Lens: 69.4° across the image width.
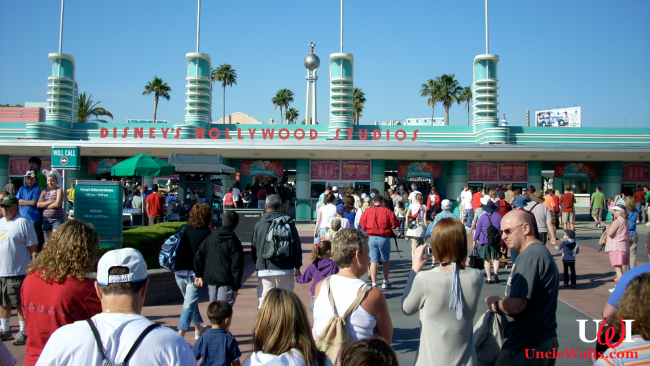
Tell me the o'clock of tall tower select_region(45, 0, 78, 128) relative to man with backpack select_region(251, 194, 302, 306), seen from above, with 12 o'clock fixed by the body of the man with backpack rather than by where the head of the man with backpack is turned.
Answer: The tall tower is roughly at 11 o'clock from the man with backpack.

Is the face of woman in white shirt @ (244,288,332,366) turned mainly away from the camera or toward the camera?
away from the camera

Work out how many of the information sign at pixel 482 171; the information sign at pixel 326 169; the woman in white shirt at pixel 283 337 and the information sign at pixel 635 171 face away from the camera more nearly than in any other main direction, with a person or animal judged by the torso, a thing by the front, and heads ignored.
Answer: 1

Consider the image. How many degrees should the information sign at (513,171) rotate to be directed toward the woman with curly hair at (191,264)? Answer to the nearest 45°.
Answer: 0° — it already faces them

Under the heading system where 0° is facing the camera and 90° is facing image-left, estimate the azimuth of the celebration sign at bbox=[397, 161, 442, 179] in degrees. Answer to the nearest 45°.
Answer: approximately 0°

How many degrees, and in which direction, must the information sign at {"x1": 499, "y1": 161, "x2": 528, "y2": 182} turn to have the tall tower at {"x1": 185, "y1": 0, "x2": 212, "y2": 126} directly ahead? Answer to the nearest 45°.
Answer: approximately 90° to its right

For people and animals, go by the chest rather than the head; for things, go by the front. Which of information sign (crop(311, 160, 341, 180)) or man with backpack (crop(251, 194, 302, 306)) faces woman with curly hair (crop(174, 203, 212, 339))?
the information sign

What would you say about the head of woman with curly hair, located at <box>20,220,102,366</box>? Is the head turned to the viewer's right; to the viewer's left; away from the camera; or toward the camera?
away from the camera

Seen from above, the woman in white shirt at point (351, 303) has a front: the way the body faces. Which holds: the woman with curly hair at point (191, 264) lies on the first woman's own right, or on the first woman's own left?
on the first woman's own left

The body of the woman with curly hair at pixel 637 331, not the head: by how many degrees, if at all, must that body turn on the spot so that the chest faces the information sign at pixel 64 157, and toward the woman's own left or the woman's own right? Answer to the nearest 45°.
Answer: approximately 90° to the woman's own left

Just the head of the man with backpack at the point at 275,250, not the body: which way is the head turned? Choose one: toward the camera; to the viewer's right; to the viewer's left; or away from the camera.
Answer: away from the camera

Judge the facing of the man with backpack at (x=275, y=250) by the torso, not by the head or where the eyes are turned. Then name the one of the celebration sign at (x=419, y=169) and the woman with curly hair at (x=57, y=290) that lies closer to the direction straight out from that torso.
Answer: the celebration sign

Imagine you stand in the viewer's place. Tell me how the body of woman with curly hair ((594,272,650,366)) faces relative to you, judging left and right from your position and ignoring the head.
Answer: facing away from the viewer

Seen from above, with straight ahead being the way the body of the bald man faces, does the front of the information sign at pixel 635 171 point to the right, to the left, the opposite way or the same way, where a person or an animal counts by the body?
to the left

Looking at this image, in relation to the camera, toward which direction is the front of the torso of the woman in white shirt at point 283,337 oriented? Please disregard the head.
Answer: away from the camera

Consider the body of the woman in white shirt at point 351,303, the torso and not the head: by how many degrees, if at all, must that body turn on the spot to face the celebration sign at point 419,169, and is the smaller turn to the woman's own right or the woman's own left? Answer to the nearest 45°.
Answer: approximately 45° to the woman's own left
